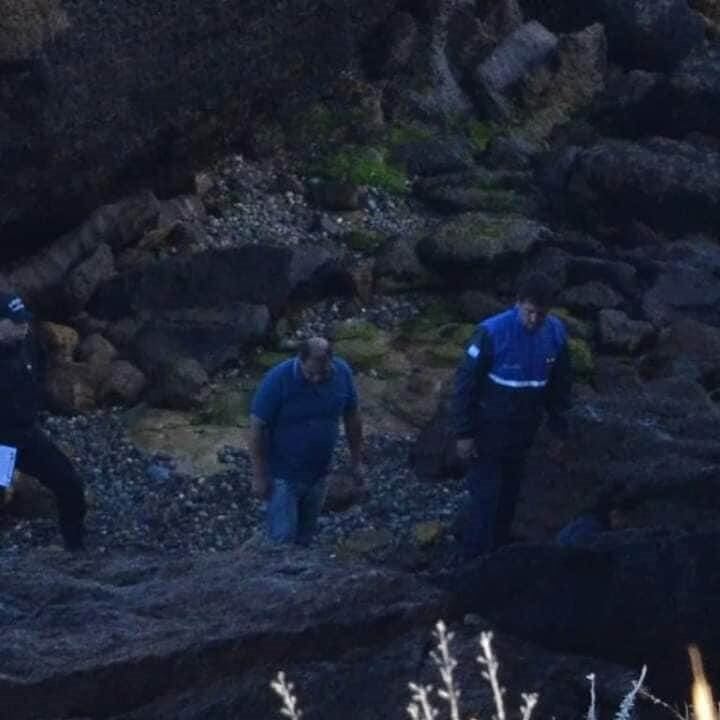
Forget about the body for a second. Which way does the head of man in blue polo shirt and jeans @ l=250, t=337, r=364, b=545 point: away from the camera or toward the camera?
toward the camera

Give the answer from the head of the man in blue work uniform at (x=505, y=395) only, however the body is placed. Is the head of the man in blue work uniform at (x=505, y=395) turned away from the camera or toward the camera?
toward the camera
